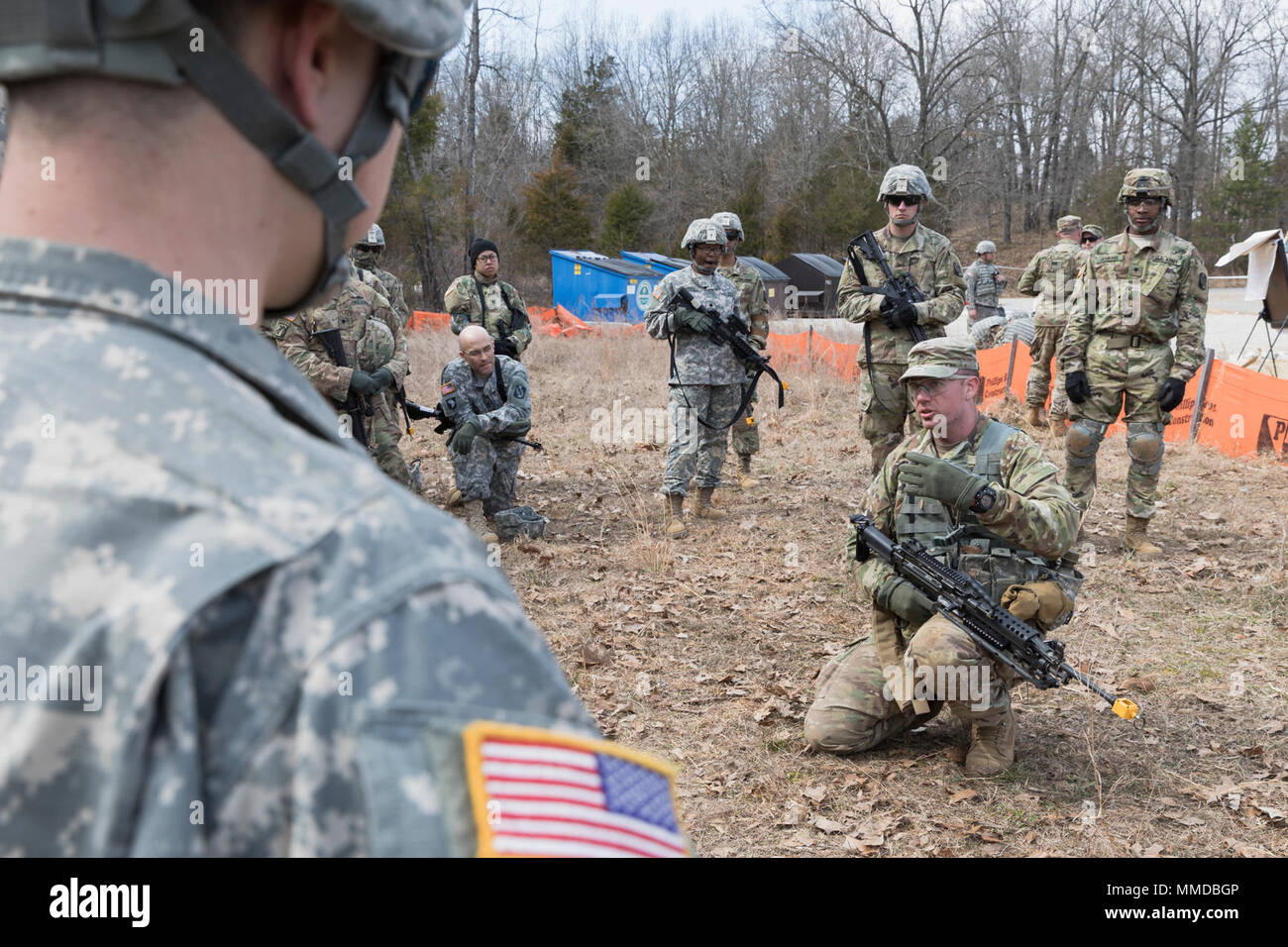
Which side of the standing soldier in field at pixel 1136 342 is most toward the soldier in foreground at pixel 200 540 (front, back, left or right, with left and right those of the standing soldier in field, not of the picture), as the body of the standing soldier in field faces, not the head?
front

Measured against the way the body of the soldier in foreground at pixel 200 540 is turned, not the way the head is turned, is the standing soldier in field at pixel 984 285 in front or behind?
in front

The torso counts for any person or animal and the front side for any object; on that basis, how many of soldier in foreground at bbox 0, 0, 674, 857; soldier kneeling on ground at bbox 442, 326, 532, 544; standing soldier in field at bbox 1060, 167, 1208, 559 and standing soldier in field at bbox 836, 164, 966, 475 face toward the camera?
3

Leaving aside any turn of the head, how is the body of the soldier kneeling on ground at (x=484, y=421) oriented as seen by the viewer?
toward the camera

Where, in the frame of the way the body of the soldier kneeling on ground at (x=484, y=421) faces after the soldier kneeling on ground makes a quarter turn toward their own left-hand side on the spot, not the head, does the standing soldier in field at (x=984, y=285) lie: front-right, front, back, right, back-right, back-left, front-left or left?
front-left

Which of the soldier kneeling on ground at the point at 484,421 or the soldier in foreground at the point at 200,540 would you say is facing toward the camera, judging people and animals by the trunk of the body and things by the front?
the soldier kneeling on ground

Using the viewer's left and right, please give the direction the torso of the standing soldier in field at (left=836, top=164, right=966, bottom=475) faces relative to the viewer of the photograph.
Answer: facing the viewer

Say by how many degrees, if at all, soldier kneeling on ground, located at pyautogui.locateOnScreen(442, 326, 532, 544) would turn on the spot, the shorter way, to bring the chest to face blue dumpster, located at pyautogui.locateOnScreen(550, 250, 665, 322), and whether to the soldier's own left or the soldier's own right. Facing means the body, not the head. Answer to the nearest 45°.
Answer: approximately 180°

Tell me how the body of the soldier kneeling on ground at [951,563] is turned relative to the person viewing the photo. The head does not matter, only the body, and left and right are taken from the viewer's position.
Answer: facing the viewer and to the left of the viewer

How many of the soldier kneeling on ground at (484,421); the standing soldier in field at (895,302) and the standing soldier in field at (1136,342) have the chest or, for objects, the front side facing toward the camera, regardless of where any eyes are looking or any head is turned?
3

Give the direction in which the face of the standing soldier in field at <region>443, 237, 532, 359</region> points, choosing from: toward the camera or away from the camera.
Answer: toward the camera

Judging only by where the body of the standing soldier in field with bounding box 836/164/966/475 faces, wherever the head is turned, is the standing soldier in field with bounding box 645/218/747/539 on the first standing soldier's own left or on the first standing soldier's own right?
on the first standing soldier's own right

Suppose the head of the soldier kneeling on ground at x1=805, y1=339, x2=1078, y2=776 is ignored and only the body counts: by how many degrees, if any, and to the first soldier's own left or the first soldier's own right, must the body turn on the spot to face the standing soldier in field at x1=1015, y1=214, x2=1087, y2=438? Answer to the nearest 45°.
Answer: approximately 135° to the first soldier's own right

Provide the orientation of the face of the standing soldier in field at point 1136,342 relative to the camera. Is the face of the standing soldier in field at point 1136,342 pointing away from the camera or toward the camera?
toward the camera

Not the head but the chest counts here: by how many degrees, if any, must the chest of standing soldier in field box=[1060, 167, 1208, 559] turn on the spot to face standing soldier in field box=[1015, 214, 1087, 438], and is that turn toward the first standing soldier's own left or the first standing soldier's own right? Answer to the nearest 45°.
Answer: approximately 180°

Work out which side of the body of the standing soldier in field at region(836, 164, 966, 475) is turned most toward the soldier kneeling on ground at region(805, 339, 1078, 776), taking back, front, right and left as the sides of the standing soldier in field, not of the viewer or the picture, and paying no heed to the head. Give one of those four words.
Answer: front

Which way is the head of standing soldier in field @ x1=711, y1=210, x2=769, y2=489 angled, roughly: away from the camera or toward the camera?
toward the camera

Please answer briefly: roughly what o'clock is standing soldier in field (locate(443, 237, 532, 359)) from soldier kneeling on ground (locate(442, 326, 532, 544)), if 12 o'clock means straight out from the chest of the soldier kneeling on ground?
The standing soldier in field is roughly at 6 o'clock from the soldier kneeling on ground.
